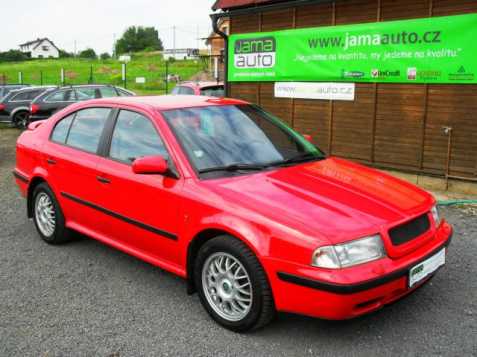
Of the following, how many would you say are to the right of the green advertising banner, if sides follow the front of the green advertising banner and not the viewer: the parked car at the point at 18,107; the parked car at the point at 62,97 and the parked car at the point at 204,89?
3

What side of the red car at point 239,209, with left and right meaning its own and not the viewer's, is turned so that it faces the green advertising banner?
left

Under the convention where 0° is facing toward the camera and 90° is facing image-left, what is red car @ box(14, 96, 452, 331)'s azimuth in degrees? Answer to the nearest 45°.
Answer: approximately 315°

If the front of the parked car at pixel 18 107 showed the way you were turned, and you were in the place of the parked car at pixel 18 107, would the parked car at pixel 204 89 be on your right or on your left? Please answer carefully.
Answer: on your right

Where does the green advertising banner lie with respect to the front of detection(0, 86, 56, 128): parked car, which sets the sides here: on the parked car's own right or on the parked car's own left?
on the parked car's own right

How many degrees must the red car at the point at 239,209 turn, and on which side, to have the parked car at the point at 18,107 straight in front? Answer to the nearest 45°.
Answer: approximately 180°
